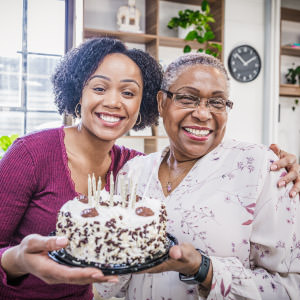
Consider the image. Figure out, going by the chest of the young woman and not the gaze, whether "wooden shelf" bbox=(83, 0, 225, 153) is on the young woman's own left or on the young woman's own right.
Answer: on the young woman's own left

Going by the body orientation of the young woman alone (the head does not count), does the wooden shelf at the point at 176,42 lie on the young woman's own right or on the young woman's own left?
on the young woman's own left

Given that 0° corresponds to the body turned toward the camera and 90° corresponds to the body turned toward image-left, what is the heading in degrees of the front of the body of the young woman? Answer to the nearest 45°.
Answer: approximately 315°

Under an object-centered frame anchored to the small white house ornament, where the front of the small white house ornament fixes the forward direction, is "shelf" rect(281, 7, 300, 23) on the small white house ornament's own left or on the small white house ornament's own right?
on the small white house ornament's own left

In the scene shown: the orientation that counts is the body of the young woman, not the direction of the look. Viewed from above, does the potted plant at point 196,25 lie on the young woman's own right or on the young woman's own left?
on the young woman's own left

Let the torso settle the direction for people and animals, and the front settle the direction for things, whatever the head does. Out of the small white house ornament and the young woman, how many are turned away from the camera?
0

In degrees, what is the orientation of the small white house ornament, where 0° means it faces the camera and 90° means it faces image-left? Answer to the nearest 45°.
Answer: approximately 0°
